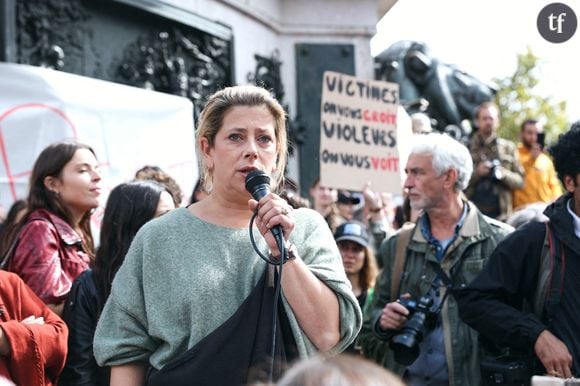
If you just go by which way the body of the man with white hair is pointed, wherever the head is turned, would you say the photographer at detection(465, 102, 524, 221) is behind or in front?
behind

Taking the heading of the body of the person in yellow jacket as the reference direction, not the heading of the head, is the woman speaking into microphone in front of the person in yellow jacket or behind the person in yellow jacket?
in front

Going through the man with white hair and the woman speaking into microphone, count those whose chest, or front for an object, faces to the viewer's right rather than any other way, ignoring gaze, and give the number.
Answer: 0

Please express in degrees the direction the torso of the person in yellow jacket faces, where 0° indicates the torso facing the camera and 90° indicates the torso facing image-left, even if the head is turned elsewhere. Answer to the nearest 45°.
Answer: approximately 45°

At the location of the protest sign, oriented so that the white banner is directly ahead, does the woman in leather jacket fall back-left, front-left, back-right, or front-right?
front-left

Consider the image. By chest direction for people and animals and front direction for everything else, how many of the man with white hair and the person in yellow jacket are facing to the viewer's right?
0

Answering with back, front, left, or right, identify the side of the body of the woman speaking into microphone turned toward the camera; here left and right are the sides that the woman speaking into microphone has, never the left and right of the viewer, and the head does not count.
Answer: front

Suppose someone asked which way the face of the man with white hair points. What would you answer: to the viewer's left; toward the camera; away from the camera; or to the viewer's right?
to the viewer's left

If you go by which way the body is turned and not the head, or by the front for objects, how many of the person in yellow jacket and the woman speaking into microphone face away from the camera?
0

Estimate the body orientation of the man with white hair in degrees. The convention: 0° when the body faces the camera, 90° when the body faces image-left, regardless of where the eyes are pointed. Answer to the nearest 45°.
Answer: approximately 45°

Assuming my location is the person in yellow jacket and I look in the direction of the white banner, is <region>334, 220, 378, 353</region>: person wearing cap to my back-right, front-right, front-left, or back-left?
front-left
